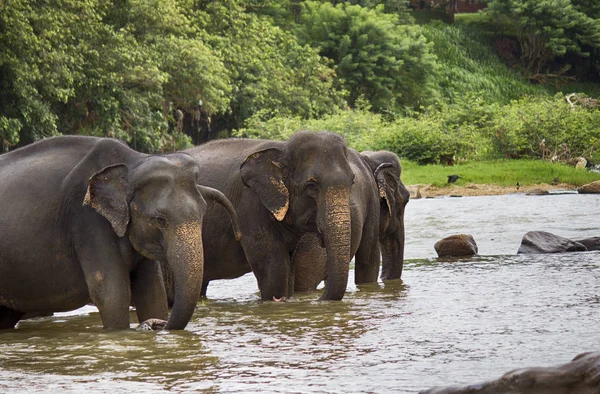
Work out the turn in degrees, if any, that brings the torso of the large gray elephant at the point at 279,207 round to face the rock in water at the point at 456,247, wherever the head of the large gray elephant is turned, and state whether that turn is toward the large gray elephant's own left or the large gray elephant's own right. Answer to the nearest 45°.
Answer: approximately 90° to the large gray elephant's own left

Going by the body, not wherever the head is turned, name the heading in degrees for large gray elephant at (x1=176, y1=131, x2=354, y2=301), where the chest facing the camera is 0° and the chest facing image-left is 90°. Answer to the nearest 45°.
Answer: approximately 315°

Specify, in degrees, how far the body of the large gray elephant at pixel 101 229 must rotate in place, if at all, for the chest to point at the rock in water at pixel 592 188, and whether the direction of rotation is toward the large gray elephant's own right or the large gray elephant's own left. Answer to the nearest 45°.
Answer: approximately 90° to the large gray elephant's own left

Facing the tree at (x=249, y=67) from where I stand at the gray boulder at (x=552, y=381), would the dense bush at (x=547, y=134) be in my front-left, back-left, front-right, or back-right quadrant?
front-right

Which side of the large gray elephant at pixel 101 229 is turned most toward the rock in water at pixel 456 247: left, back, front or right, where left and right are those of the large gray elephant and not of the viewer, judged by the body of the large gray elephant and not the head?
left

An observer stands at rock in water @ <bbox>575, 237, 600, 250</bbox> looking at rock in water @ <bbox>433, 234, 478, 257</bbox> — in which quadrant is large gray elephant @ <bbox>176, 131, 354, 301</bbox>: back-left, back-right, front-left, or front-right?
front-left

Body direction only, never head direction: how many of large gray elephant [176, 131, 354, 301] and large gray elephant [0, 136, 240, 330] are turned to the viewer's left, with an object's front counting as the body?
0

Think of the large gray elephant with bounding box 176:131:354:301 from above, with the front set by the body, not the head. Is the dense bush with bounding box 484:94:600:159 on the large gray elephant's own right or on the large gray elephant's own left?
on the large gray elephant's own left

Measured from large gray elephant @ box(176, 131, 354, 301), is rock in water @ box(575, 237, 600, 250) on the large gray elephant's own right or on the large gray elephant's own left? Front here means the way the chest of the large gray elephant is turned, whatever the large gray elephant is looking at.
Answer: on the large gray elephant's own left

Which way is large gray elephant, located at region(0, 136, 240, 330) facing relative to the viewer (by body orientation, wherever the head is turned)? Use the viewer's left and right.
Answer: facing the viewer and to the right of the viewer

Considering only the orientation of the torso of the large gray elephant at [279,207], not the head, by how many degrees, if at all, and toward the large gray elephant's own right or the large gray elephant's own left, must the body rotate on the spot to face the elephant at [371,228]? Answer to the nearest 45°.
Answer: approximately 90° to the large gray elephant's own left

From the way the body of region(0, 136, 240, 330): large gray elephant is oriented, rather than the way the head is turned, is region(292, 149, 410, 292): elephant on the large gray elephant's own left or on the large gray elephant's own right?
on the large gray elephant's own left
